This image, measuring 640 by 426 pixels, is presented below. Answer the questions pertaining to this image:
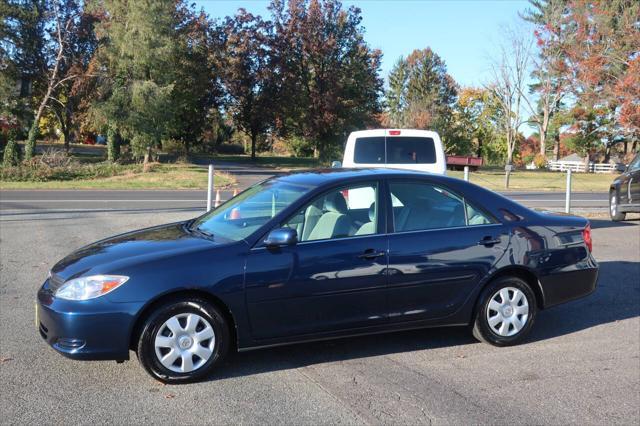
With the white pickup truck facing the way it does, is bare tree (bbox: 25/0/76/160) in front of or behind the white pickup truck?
in front

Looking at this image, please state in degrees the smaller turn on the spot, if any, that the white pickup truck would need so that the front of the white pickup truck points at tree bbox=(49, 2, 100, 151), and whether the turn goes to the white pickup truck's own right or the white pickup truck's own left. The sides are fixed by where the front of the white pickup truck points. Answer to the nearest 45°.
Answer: approximately 45° to the white pickup truck's own left

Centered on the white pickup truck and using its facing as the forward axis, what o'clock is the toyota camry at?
The toyota camry is roughly at 6 o'clock from the white pickup truck.

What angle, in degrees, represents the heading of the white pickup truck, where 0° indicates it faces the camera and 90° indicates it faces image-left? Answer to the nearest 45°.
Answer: approximately 180°

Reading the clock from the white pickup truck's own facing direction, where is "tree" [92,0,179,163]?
The tree is roughly at 11 o'clock from the white pickup truck.

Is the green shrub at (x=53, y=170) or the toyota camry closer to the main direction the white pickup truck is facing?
the green shrub

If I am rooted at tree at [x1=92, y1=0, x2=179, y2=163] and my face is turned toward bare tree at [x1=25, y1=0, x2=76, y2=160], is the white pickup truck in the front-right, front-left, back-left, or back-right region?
back-left

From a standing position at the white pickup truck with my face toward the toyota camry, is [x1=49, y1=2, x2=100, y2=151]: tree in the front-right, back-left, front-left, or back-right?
back-right

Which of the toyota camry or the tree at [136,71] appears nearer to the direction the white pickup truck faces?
the tree

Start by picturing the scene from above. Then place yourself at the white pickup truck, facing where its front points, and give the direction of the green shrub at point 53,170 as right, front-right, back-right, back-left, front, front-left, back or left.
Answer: front-left
